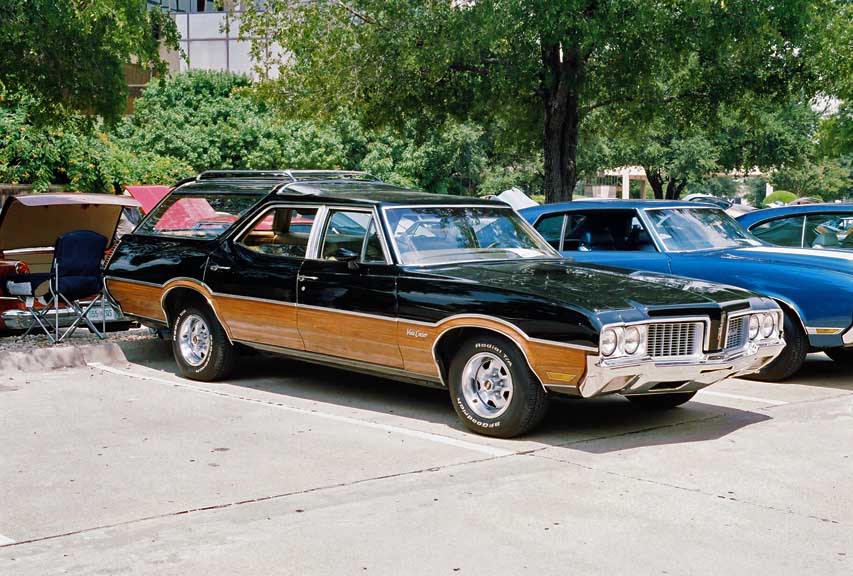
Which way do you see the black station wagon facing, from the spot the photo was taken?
facing the viewer and to the right of the viewer

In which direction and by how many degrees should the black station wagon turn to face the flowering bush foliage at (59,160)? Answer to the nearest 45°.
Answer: approximately 180°

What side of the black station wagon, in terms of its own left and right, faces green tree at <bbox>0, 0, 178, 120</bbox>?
back

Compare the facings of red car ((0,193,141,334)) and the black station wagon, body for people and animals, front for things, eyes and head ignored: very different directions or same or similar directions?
very different directions

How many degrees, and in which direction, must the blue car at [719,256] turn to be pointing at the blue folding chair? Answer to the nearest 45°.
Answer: approximately 135° to its right

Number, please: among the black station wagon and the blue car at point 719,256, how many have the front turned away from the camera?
0

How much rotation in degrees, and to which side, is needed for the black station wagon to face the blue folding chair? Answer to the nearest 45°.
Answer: approximately 180°

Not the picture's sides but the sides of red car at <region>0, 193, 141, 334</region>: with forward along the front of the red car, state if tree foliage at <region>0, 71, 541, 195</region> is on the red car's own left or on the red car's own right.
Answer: on the red car's own right

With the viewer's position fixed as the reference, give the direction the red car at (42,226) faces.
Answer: facing away from the viewer and to the left of the viewer
